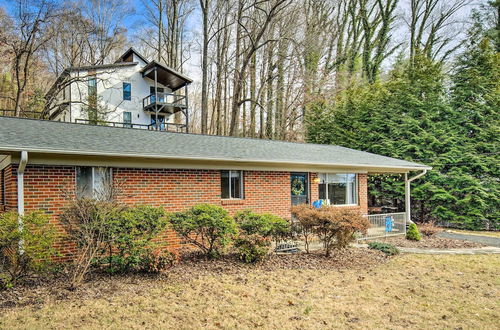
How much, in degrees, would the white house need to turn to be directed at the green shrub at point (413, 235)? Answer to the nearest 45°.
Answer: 0° — it already faces it

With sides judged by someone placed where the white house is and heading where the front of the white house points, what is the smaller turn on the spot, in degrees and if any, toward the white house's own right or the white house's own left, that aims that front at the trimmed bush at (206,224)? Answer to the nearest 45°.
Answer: approximately 45° to the white house's own right

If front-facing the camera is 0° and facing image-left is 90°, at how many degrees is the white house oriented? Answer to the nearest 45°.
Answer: approximately 315°

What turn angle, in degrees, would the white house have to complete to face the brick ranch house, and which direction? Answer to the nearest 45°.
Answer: approximately 45° to its right

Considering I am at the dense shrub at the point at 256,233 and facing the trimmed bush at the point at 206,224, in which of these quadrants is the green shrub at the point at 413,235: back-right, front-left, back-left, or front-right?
back-right

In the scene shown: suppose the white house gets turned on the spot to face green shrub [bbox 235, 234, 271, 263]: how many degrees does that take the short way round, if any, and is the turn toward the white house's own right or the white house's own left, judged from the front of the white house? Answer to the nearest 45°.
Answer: approximately 45° to the white house's own right
